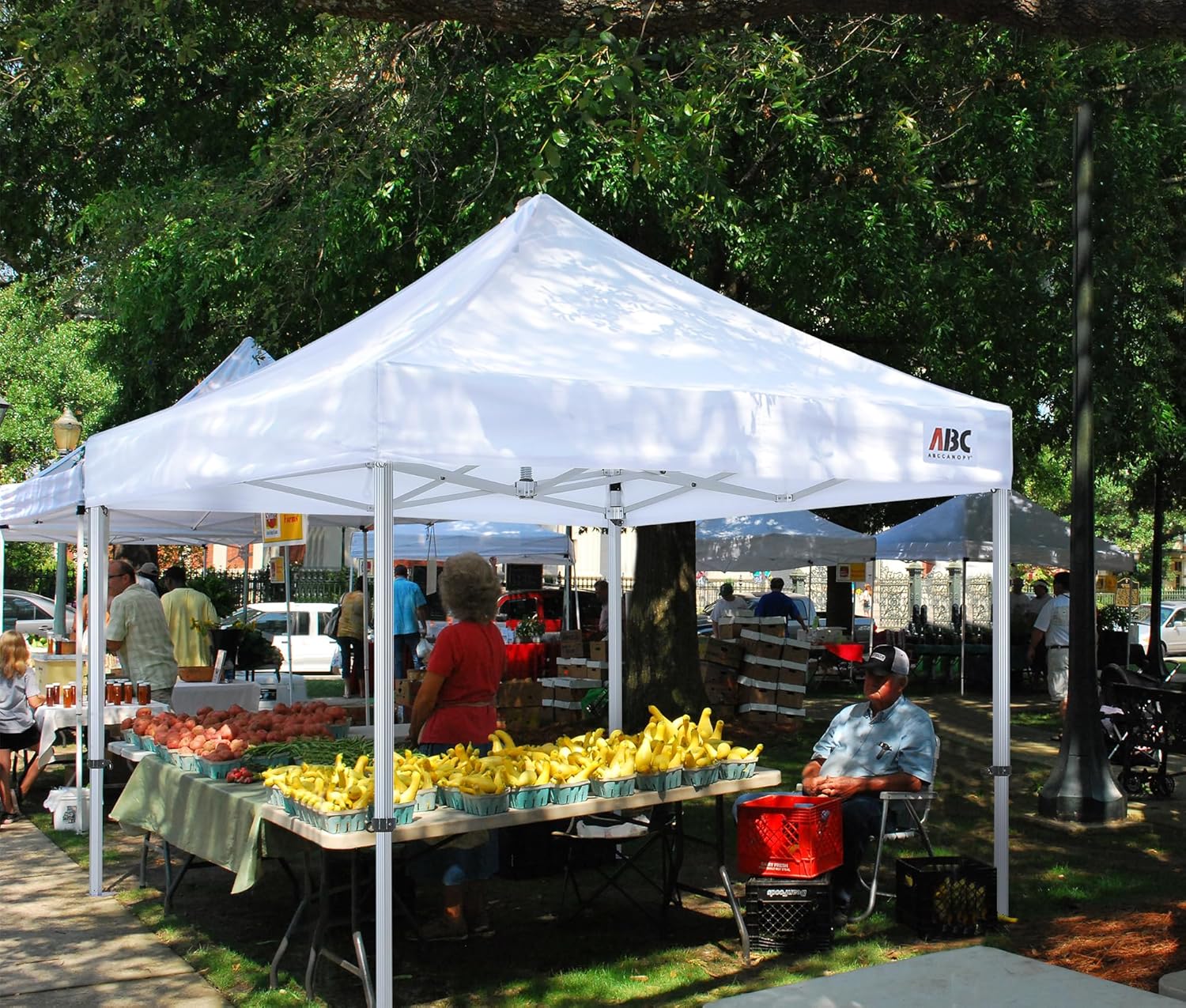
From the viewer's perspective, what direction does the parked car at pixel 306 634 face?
to the viewer's left

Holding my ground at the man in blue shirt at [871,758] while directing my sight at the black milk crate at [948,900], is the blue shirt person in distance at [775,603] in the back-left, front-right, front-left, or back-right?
back-left

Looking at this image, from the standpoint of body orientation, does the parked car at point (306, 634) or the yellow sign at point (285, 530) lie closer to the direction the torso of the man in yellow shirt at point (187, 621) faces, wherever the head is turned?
the parked car

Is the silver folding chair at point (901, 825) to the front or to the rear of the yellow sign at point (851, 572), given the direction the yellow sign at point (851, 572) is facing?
to the front

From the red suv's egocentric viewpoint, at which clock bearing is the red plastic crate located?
The red plastic crate is roughly at 9 o'clock from the red suv.

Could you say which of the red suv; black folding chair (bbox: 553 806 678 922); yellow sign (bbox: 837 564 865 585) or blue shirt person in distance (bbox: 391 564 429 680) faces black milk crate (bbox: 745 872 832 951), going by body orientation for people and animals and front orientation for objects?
the yellow sign

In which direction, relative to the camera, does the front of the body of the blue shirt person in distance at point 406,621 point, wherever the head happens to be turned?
away from the camera

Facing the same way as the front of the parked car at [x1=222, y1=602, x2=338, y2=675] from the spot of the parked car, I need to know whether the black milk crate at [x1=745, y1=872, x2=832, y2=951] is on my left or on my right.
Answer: on my left
